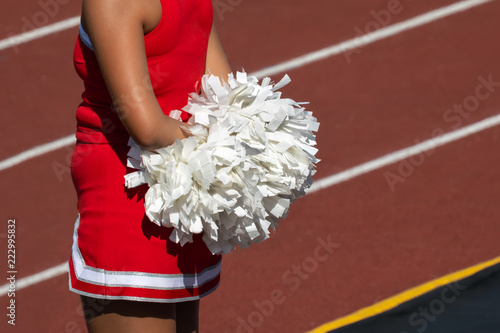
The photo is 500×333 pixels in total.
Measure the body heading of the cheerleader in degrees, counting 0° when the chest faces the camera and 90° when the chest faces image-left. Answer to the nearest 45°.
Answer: approximately 315°
